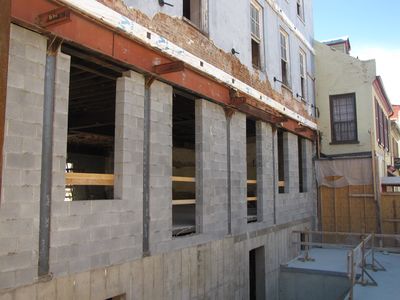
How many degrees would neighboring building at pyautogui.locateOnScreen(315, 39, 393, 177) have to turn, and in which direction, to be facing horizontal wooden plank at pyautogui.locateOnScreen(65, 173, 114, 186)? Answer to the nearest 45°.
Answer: approximately 90° to its right

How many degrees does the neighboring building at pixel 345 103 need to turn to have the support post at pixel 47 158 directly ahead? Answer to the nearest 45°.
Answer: approximately 90° to its right
